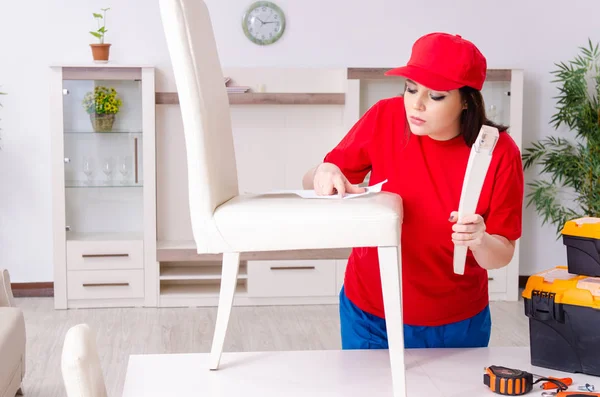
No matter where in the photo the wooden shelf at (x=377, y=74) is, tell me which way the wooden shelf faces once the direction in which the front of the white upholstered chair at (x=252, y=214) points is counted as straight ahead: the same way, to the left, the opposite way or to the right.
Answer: to the right

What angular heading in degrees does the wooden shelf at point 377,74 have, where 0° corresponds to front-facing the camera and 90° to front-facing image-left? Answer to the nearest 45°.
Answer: approximately 0°

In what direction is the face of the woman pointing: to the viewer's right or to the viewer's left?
to the viewer's left

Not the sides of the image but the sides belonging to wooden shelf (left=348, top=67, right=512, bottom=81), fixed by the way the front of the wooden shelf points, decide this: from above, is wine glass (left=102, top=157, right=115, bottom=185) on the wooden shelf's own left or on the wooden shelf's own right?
on the wooden shelf's own right

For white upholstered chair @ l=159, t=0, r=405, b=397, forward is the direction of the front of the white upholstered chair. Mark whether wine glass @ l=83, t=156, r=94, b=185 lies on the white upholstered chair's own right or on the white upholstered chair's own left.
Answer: on the white upholstered chair's own left

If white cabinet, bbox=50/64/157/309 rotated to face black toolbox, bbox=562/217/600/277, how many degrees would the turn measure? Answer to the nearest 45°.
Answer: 0° — it already faces it

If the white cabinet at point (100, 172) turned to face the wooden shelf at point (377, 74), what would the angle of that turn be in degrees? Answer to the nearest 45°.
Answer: approximately 90° to its left

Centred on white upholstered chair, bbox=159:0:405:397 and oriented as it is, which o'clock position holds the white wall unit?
The white wall unit is roughly at 9 o'clock from the white upholstered chair.

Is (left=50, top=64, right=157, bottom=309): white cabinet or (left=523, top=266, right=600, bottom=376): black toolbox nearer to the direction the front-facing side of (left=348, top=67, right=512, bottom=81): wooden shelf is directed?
the black toolbox

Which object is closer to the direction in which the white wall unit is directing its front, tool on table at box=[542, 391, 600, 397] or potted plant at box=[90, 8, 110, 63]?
the tool on table

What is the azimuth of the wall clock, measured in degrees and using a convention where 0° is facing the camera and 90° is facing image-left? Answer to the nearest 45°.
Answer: approximately 0°
